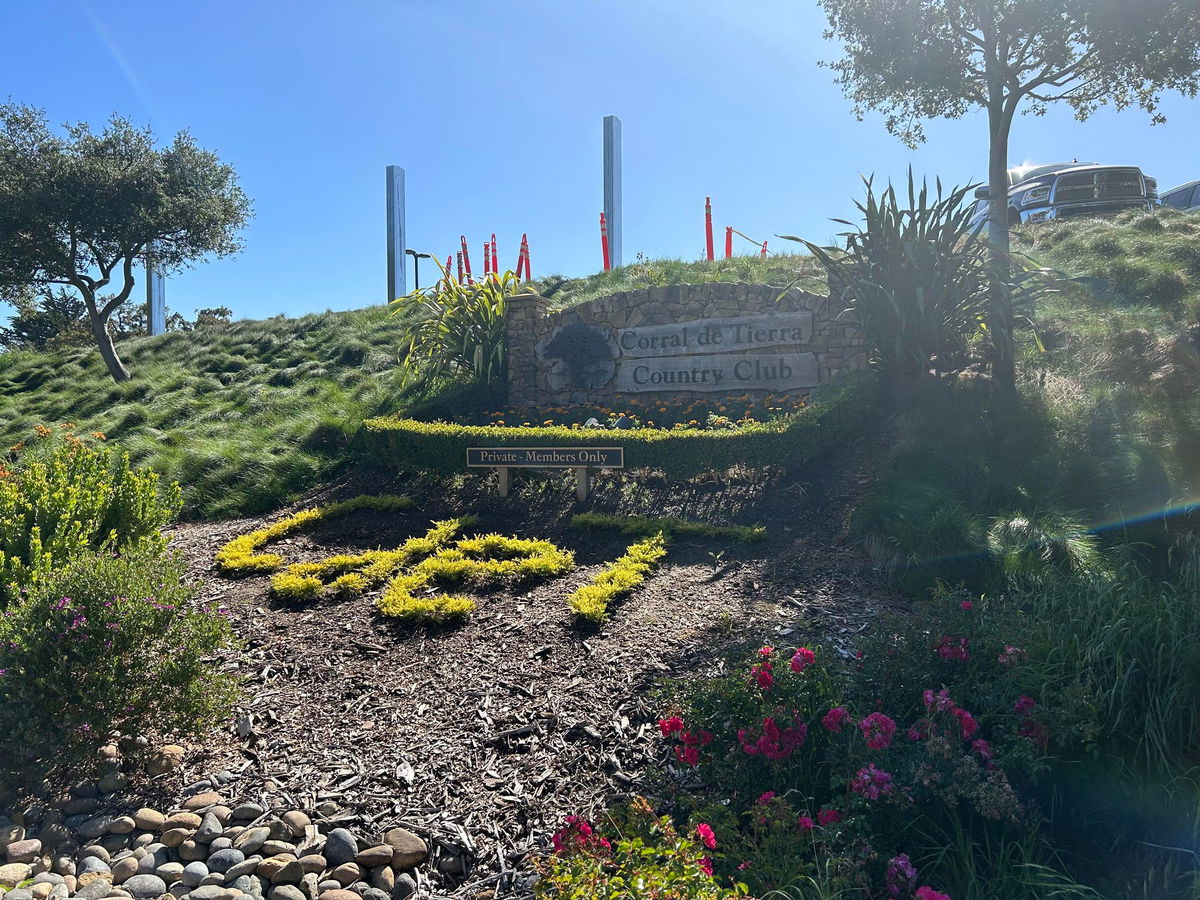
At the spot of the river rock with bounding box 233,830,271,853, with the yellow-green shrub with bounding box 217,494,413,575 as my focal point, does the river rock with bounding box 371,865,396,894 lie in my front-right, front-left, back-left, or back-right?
back-right

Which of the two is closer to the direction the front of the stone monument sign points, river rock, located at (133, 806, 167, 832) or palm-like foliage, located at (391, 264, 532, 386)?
the river rock

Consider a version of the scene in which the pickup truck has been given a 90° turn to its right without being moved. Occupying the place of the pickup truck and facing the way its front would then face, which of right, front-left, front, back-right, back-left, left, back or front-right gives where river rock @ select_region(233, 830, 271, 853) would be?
front-left

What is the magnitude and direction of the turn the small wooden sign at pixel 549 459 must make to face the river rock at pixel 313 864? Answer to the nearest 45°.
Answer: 0° — it already faces it

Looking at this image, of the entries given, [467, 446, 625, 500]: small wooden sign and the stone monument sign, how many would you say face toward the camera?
2

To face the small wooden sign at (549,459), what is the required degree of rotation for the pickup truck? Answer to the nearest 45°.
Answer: approximately 45° to its right

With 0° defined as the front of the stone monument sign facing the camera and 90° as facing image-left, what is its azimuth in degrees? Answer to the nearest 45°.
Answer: approximately 0°

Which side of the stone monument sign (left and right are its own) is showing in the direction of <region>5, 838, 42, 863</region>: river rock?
front

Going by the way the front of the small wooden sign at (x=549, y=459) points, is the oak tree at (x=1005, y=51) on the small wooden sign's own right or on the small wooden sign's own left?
on the small wooden sign's own left

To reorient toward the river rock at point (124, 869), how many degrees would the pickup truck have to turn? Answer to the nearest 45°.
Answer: approximately 45° to its right

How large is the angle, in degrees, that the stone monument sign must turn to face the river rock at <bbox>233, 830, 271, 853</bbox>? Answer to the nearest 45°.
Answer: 0° — it already faces it

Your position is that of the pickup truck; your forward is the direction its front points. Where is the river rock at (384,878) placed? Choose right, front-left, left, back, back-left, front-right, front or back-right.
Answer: front-right
